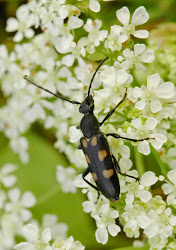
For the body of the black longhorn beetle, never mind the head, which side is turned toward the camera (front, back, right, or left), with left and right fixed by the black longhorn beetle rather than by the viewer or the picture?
back

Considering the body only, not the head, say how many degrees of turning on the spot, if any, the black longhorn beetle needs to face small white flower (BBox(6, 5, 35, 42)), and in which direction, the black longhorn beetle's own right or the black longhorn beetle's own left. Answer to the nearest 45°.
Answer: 0° — it already faces it
